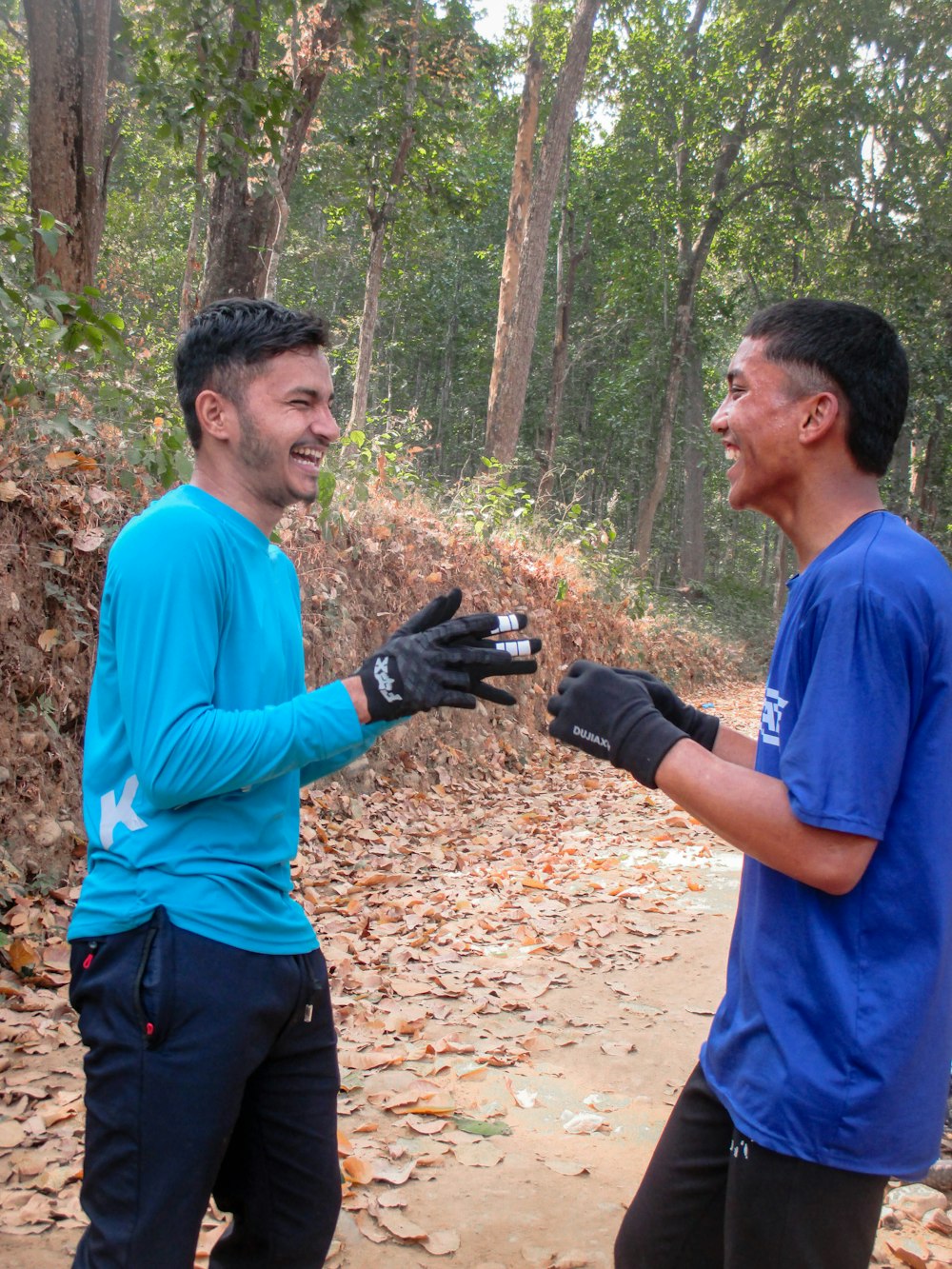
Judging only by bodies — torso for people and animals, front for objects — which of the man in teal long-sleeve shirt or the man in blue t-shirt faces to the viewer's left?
the man in blue t-shirt

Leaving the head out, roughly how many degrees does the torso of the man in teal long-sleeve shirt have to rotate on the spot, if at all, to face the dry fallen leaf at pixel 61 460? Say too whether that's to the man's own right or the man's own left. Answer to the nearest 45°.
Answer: approximately 90° to the man's own left

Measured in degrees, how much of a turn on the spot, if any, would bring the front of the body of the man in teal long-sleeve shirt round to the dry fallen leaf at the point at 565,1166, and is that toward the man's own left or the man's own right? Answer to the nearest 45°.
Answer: approximately 45° to the man's own left

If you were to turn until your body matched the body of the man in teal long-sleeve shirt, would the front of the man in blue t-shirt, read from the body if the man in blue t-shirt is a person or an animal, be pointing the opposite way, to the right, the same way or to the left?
the opposite way

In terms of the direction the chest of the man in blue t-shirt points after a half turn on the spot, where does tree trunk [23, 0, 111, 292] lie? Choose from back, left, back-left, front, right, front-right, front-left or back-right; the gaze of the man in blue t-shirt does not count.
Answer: back-left

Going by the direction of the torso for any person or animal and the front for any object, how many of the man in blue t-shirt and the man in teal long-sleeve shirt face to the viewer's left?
1

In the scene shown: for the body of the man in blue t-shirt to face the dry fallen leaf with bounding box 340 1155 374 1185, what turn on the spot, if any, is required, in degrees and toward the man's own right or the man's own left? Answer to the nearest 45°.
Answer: approximately 45° to the man's own right

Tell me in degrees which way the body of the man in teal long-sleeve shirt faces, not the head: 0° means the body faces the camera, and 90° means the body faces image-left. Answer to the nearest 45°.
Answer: approximately 270°

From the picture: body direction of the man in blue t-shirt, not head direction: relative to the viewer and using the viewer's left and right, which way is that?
facing to the left of the viewer

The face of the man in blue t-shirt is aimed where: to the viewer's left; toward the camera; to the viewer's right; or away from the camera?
to the viewer's left
